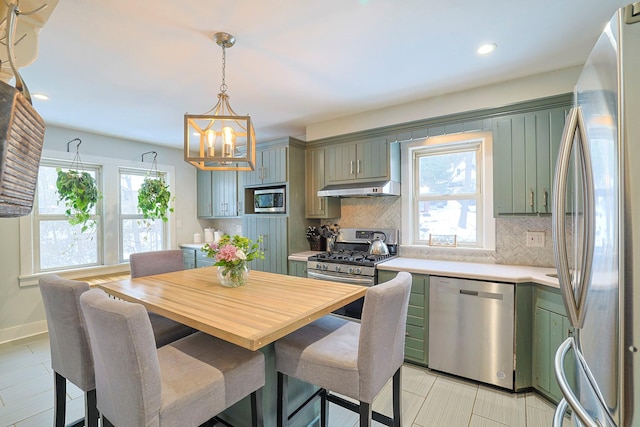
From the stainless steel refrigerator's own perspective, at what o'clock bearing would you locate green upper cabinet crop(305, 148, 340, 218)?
The green upper cabinet is roughly at 1 o'clock from the stainless steel refrigerator.

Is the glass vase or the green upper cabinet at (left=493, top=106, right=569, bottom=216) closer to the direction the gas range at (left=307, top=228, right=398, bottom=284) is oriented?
the glass vase

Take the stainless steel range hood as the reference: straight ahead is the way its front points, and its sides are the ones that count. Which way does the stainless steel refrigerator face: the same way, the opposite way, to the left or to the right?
to the right

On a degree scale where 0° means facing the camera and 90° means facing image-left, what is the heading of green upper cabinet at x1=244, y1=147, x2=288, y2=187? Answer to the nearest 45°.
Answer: approximately 45°

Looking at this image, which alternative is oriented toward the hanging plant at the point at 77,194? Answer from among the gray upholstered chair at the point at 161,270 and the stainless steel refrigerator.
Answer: the stainless steel refrigerator

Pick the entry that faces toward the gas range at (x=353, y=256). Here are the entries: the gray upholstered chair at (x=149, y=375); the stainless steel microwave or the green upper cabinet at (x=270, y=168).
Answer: the gray upholstered chair

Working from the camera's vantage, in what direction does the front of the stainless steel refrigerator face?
facing to the left of the viewer

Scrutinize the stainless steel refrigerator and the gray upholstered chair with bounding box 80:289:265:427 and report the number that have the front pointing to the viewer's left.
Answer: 1

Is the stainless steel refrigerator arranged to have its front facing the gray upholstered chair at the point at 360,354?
yes
